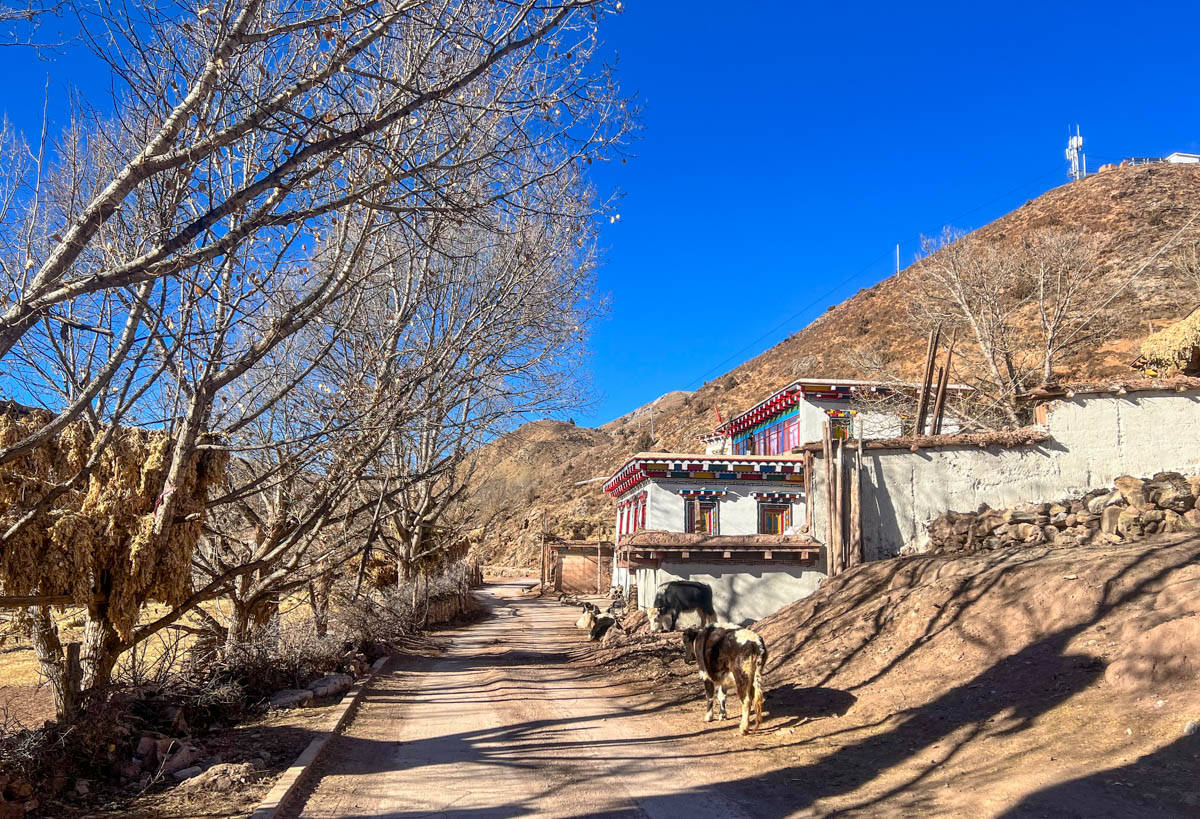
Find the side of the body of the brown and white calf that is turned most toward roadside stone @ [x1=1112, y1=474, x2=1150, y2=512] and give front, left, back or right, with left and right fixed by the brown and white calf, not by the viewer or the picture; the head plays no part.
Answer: right

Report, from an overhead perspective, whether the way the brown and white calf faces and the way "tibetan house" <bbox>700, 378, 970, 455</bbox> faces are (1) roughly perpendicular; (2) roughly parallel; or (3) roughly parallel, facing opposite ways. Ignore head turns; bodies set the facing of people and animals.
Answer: roughly perpendicular

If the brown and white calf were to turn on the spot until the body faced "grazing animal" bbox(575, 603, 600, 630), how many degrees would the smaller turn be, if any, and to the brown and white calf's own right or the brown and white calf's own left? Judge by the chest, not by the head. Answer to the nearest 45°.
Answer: approximately 45° to the brown and white calf's own right

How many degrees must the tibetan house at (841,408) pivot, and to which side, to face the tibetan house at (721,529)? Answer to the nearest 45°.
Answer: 0° — it already faces it

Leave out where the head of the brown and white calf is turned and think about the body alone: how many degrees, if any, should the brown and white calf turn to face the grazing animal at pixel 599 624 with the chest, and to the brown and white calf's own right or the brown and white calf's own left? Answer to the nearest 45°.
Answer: approximately 45° to the brown and white calf's own right

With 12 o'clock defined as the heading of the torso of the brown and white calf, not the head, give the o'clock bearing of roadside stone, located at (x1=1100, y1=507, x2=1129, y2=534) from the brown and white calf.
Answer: The roadside stone is roughly at 3 o'clock from the brown and white calf.

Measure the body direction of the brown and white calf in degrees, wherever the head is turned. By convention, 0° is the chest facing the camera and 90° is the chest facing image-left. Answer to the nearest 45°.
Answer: approximately 135°

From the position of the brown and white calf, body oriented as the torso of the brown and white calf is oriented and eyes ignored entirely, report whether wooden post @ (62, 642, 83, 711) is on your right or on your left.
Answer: on your left

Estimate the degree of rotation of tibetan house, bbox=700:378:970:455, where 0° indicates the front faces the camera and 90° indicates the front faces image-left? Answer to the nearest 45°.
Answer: approximately 45°

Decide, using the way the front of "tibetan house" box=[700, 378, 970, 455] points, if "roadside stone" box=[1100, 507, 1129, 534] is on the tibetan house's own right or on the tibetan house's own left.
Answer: on the tibetan house's own left
